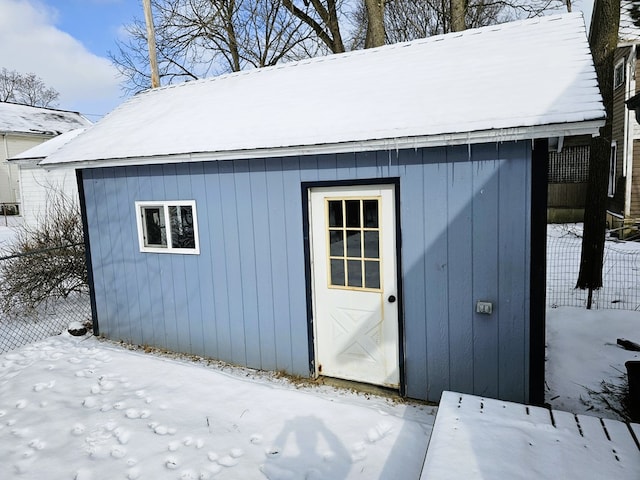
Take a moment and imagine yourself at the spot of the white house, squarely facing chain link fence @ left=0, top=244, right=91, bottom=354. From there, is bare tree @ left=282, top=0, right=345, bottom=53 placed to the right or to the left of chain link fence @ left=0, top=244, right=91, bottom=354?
left

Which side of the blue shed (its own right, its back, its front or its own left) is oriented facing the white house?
right

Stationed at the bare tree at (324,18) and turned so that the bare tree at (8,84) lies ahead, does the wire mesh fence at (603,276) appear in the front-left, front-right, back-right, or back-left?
back-left

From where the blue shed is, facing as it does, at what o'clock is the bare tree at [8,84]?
The bare tree is roughly at 3 o'clock from the blue shed.

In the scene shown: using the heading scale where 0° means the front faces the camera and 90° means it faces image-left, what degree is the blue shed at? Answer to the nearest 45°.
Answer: approximately 45°

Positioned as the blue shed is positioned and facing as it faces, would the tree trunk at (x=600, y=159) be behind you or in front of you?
behind

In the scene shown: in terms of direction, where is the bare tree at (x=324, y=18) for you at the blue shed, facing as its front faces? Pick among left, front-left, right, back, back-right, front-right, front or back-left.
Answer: back-right

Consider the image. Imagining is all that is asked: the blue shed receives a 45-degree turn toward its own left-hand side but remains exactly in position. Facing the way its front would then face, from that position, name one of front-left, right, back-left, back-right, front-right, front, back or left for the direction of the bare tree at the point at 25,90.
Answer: back-right

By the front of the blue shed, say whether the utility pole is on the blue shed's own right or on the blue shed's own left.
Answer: on the blue shed's own right

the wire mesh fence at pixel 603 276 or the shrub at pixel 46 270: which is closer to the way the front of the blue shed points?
the shrub

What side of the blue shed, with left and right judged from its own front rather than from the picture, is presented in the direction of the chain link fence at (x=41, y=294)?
right

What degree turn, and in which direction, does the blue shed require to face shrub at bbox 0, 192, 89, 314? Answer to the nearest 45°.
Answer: approximately 90° to its right
